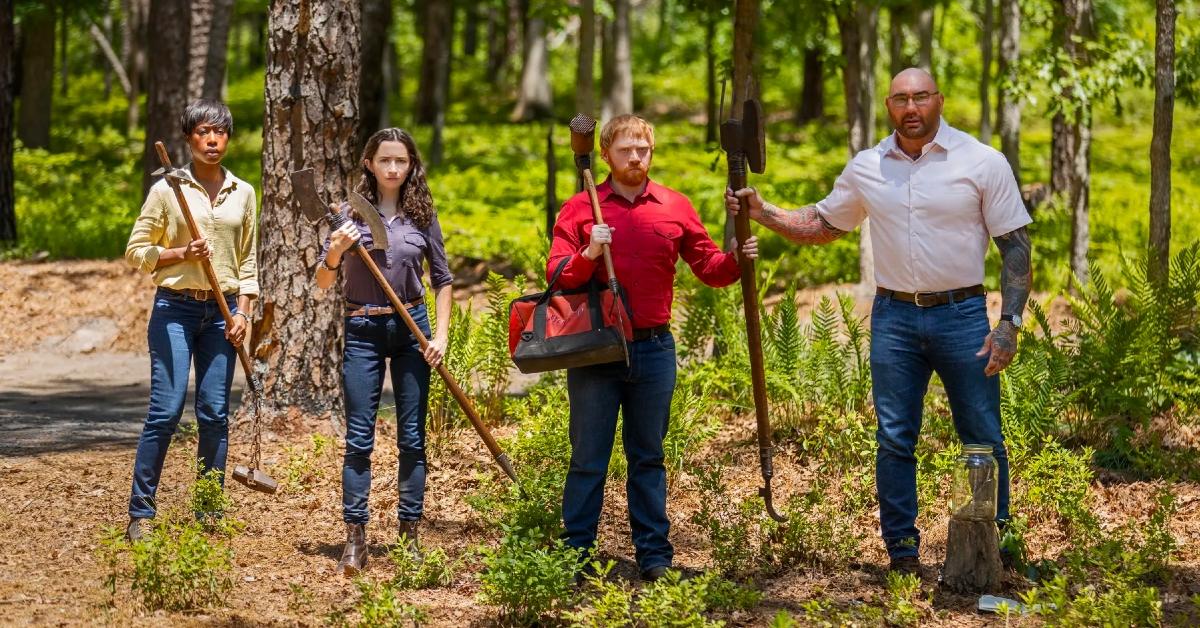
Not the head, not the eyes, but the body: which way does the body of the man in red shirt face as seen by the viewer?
toward the camera

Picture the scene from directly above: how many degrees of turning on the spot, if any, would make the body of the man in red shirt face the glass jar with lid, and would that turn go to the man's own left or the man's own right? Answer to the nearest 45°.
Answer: approximately 90° to the man's own left

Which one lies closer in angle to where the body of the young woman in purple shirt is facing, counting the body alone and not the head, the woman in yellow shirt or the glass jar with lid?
the glass jar with lid

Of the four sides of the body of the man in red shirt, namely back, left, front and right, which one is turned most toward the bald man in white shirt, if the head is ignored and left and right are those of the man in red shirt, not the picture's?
left

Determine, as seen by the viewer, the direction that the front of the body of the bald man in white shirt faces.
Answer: toward the camera

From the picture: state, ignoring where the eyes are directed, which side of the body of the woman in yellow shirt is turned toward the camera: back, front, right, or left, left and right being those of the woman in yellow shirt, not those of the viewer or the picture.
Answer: front

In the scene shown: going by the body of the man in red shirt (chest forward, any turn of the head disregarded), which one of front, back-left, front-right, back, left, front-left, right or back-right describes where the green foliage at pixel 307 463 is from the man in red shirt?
back-right
